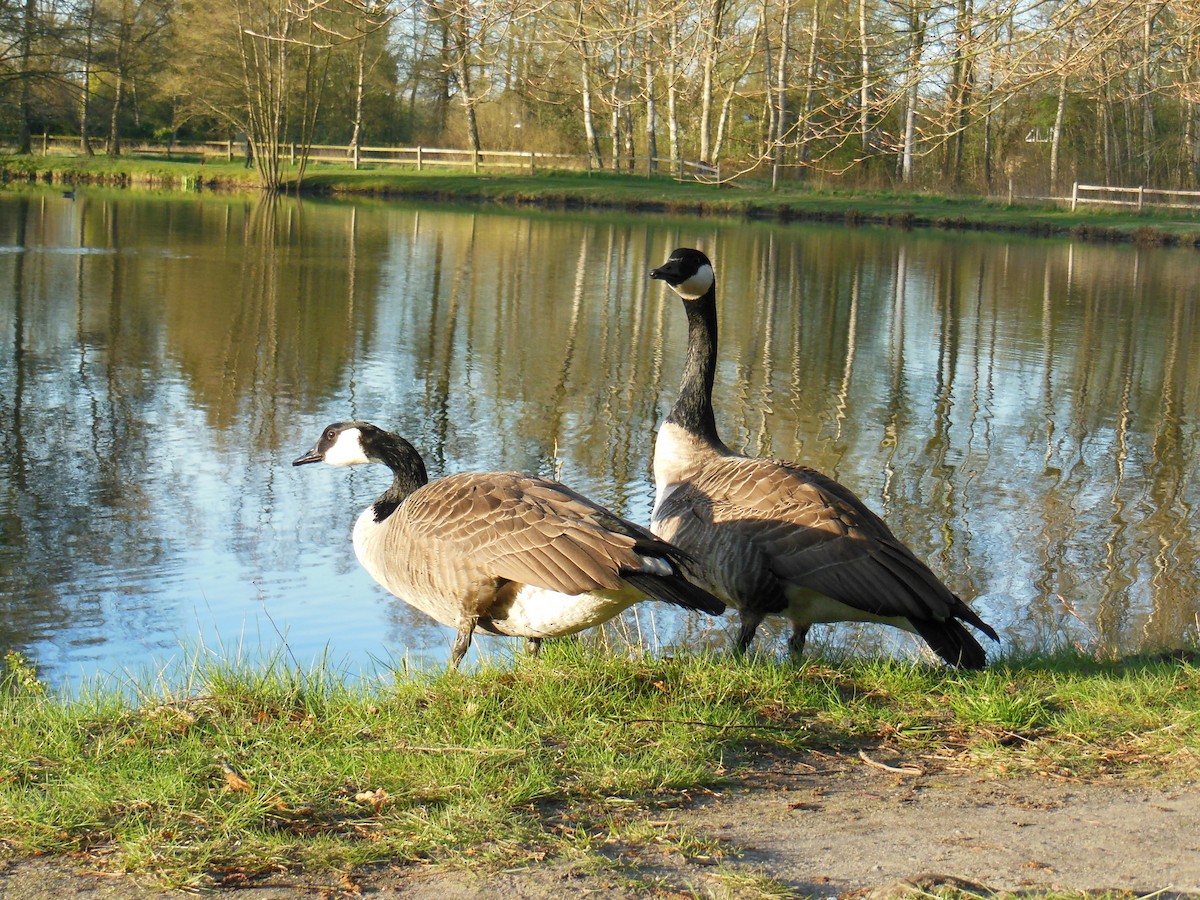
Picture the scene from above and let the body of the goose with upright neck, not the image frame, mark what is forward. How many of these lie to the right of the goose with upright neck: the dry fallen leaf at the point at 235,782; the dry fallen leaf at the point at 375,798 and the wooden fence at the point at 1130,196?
1

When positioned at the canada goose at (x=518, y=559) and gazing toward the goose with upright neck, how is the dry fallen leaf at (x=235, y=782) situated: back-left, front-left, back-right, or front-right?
back-right

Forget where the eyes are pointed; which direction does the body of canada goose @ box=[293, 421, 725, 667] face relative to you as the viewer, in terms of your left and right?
facing to the left of the viewer

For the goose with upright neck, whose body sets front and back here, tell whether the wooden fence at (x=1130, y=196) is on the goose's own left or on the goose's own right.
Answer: on the goose's own right

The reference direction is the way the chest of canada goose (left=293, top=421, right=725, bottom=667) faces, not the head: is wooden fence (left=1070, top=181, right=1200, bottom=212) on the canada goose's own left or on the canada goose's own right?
on the canada goose's own right

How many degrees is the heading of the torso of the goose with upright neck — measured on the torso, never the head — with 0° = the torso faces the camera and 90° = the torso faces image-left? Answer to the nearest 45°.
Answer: approximately 90°

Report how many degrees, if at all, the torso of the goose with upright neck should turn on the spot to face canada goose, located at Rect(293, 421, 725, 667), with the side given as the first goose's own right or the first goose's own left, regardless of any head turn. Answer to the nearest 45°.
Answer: approximately 45° to the first goose's own left

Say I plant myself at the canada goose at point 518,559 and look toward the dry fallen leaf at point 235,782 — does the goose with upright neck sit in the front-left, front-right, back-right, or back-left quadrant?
back-left

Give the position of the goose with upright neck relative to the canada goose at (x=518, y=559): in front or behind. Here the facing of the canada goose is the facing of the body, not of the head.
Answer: behind

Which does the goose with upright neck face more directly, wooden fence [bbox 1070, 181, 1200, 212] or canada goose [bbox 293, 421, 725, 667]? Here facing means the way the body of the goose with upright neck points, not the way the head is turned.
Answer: the canada goose

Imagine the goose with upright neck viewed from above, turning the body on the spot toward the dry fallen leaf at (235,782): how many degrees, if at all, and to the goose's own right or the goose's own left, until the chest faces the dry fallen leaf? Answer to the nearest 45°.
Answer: approximately 45° to the goose's own left
